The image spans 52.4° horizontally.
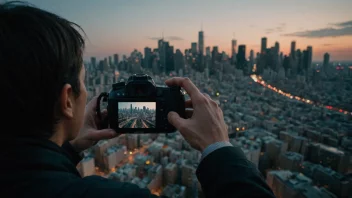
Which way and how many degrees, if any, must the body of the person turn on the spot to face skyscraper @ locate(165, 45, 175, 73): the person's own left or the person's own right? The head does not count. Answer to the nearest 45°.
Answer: approximately 45° to the person's own left

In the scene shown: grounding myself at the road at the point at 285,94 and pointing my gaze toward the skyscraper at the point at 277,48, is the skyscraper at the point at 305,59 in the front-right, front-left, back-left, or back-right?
front-right

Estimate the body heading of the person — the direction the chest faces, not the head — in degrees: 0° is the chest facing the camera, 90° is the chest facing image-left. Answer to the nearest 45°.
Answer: approximately 225°

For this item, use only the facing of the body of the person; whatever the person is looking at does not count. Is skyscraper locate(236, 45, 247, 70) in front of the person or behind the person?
in front

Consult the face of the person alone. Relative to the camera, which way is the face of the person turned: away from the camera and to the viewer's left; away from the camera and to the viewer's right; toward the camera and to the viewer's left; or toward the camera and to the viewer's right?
away from the camera and to the viewer's right

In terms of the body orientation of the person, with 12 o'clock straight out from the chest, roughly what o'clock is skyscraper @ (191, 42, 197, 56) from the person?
The skyscraper is roughly at 11 o'clock from the person.

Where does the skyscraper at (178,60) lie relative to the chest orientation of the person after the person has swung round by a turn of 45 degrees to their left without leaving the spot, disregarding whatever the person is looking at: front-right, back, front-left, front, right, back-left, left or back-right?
front

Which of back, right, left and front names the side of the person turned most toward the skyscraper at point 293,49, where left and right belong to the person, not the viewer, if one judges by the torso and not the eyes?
front

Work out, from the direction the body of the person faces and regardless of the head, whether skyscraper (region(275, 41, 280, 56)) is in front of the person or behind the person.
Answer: in front

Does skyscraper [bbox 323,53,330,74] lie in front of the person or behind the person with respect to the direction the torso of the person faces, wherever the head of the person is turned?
in front

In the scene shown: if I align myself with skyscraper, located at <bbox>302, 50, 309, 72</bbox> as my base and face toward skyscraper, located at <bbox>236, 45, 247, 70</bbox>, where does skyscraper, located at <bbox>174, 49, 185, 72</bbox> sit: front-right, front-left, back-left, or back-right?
front-left
